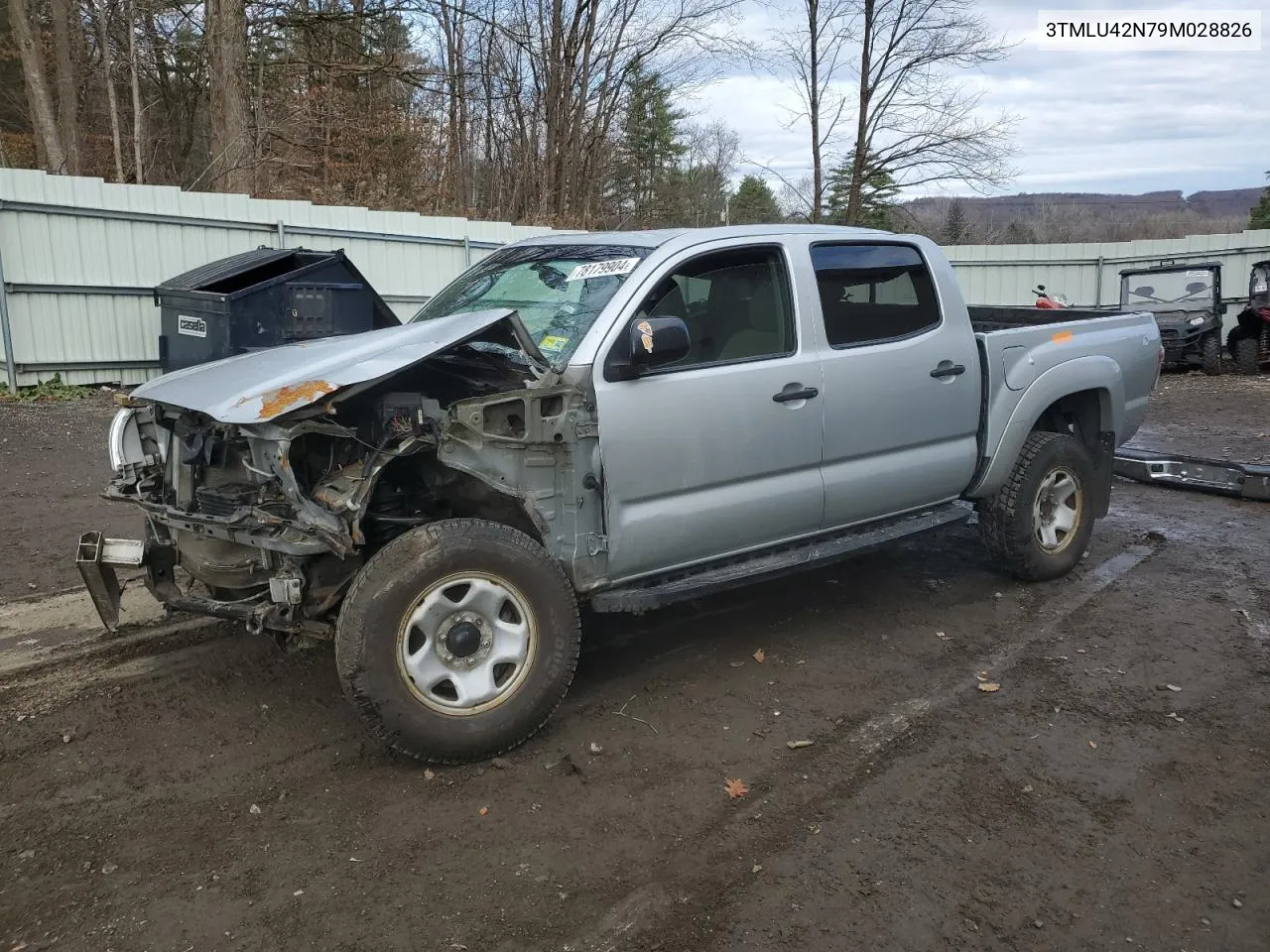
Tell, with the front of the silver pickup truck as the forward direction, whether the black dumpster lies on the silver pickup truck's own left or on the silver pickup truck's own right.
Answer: on the silver pickup truck's own right

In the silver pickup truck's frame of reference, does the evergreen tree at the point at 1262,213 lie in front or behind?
behind

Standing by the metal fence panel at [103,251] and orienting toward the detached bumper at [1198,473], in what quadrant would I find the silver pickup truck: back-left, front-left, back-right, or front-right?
front-right

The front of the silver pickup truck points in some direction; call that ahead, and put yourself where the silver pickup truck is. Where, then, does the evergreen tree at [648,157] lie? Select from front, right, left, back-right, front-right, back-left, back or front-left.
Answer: back-right

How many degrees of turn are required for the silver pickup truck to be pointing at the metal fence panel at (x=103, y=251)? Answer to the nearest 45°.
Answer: approximately 90° to its right

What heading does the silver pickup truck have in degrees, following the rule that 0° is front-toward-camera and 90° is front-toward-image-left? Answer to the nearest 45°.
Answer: approximately 45°

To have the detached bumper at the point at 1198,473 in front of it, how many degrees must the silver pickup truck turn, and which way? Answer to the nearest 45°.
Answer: approximately 180°

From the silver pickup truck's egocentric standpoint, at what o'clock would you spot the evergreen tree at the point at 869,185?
The evergreen tree is roughly at 5 o'clock from the silver pickup truck.
